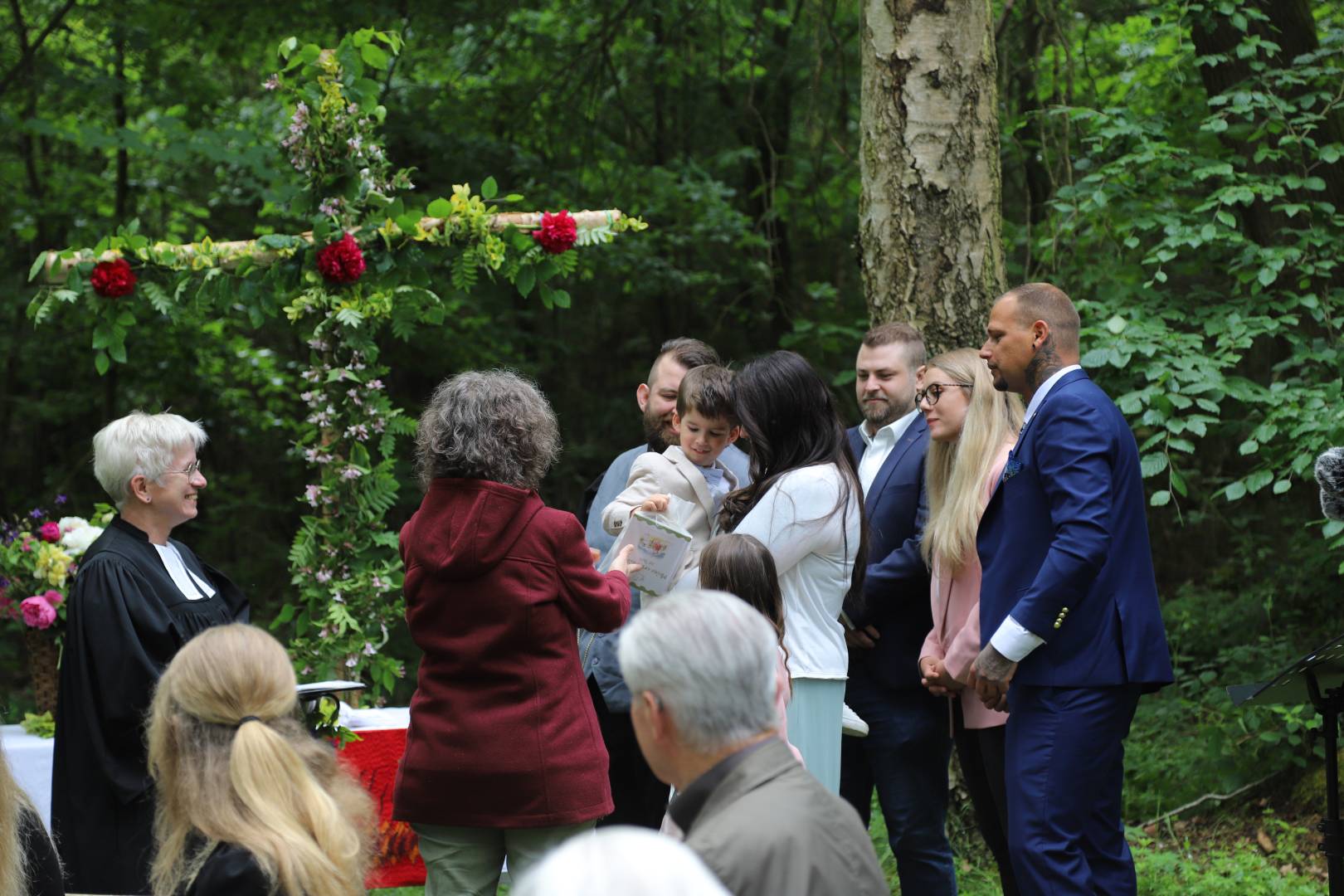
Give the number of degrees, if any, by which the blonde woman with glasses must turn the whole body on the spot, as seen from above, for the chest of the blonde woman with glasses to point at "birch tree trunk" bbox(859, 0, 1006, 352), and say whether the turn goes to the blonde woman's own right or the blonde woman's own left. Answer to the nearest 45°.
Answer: approximately 90° to the blonde woman's own right

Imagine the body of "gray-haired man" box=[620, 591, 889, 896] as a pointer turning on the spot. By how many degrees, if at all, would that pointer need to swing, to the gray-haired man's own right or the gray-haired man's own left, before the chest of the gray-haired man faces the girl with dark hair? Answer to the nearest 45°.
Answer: approximately 45° to the gray-haired man's own right

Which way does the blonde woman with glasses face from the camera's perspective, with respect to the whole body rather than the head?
to the viewer's left

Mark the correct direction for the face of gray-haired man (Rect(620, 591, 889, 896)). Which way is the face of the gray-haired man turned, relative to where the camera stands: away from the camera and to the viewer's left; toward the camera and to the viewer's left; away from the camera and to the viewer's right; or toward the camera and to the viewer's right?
away from the camera and to the viewer's left

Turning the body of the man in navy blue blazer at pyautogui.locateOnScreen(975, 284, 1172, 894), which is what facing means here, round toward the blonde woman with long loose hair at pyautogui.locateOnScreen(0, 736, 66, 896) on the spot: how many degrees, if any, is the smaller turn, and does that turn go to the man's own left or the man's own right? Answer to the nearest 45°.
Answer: approximately 45° to the man's own left

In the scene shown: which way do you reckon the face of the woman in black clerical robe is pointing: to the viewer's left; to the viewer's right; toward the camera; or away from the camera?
to the viewer's right

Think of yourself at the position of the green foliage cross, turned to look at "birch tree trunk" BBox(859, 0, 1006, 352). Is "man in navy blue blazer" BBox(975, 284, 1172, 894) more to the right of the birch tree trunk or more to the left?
right

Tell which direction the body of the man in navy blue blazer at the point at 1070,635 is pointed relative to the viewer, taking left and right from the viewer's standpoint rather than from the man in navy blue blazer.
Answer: facing to the left of the viewer

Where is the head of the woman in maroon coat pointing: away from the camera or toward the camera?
away from the camera

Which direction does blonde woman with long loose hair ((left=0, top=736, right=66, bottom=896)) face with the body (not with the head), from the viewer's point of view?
away from the camera
